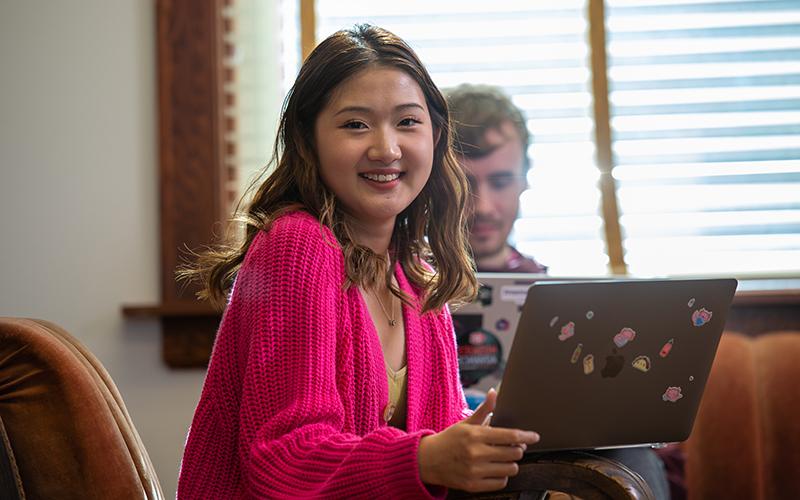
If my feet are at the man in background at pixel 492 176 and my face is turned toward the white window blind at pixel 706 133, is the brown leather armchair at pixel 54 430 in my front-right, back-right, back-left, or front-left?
back-right

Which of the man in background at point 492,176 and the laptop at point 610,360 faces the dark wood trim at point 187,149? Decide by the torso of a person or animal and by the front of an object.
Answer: the laptop

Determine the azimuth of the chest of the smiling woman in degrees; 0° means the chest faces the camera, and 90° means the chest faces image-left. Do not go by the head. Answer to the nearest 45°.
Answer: approximately 315°

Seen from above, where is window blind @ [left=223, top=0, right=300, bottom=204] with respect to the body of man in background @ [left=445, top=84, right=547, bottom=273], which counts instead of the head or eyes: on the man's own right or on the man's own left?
on the man's own right

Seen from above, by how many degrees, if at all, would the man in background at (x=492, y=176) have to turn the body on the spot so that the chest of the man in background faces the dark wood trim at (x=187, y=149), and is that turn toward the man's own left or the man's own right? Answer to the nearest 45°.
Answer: approximately 90° to the man's own right

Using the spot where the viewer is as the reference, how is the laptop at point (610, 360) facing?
facing away from the viewer and to the left of the viewer

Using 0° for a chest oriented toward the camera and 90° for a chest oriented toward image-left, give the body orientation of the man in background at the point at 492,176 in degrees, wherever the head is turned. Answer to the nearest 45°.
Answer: approximately 0°

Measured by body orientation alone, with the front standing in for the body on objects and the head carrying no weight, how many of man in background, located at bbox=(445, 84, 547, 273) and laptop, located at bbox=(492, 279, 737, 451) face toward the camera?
1

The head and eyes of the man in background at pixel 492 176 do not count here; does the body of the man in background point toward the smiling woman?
yes

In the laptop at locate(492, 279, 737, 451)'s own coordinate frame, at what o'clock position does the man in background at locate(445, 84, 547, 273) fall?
The man in background is roughly at 1 o'clock from the laptop.
